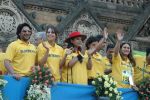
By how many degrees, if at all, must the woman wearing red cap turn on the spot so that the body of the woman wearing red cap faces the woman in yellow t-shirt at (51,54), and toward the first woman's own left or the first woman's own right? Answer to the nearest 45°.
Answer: approximately 135° to the first woman's own right

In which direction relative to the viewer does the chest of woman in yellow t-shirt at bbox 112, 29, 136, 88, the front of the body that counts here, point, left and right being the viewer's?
facing the viewer

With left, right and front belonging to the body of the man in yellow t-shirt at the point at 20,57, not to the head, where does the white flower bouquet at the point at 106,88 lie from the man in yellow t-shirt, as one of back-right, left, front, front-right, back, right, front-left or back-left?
front-left

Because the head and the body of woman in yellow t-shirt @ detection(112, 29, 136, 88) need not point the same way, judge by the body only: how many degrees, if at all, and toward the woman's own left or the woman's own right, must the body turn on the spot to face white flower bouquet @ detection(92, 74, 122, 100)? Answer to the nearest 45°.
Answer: approximately 45° to the woman's own right

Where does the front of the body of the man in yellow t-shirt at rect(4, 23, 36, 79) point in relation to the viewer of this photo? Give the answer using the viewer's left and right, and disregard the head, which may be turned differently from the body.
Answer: facing the viewer and to the right of the viewer

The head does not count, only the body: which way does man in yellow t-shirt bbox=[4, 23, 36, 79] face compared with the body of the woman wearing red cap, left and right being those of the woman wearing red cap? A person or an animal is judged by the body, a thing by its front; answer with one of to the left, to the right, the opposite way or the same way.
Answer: the same way

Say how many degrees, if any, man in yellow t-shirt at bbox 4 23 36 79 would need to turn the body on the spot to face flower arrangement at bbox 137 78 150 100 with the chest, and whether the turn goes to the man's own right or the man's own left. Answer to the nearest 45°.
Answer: approximately 45° to the man's own left

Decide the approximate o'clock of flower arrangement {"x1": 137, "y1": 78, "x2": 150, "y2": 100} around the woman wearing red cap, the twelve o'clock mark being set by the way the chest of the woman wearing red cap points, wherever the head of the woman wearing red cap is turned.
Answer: The flower arrangement is roughly at 10 o'clock from the woman wearing red cap.

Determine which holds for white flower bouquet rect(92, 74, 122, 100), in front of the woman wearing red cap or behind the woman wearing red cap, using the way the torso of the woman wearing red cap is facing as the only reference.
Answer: in front

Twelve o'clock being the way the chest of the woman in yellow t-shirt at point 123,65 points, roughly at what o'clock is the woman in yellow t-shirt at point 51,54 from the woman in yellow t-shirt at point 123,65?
the woman in yellow t-shirt at point 51,54 is roughly at 2 o'clock from the woman in yellow t-shirt at point 123,65.

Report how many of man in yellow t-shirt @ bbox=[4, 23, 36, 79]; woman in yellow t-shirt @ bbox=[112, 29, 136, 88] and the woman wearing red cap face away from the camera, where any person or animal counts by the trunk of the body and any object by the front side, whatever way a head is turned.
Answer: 0

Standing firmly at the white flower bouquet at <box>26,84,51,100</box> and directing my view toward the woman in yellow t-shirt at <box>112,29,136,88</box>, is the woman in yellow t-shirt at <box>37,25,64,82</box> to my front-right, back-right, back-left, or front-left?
front-left

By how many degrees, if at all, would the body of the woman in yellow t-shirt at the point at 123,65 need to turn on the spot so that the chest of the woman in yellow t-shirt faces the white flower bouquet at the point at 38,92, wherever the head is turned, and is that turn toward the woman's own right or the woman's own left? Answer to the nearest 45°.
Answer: approximately 45° to the woman's own right

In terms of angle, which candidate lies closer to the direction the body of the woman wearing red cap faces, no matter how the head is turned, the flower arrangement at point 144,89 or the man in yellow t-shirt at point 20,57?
the flower arrangement
